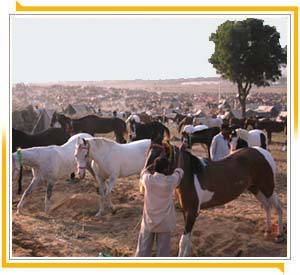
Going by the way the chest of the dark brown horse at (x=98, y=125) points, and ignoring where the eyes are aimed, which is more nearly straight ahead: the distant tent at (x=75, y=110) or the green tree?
the distant tent

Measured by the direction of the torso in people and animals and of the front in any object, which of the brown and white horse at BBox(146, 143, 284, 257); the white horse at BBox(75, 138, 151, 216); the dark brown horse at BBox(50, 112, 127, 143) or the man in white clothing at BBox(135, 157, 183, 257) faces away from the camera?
the man in white clothing

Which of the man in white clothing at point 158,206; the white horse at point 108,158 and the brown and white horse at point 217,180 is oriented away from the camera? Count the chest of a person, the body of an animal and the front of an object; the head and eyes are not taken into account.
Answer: the man in white clothing

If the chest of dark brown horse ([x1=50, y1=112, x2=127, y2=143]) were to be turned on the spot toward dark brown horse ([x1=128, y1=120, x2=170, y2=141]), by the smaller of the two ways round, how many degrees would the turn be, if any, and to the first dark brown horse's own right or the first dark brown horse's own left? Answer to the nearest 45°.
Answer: approximately 135° to the first dark brown horse's own left

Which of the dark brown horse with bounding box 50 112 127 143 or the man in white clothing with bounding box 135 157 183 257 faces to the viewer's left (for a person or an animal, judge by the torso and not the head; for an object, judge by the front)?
the dark brown horse

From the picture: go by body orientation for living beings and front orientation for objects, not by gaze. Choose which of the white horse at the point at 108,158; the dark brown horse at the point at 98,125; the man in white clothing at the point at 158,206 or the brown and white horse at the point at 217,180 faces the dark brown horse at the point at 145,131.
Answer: the man in white clothing

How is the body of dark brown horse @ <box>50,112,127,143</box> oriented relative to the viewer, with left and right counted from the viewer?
facing to the left of the viewer

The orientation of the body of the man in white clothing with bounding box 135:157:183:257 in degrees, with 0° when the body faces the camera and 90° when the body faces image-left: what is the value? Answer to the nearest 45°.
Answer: approximately 180°

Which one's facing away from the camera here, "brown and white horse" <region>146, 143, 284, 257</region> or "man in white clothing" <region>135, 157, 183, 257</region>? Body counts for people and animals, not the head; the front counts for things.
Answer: the man in white clothing
